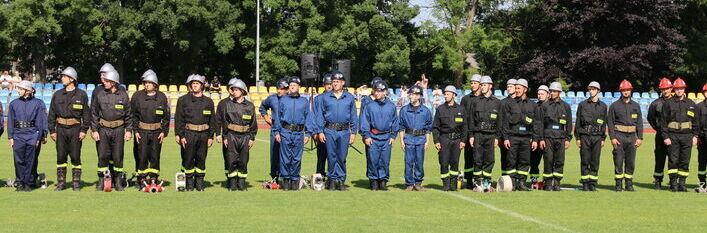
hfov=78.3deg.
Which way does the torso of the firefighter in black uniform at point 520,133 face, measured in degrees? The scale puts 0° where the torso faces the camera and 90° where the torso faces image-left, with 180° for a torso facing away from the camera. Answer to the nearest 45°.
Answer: approximately 0°

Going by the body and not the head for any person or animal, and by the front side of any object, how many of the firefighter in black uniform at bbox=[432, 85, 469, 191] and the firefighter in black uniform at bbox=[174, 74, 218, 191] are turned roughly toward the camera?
2

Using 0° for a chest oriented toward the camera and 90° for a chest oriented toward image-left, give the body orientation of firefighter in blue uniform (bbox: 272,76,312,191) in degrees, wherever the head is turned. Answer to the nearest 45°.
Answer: approximately 0°
